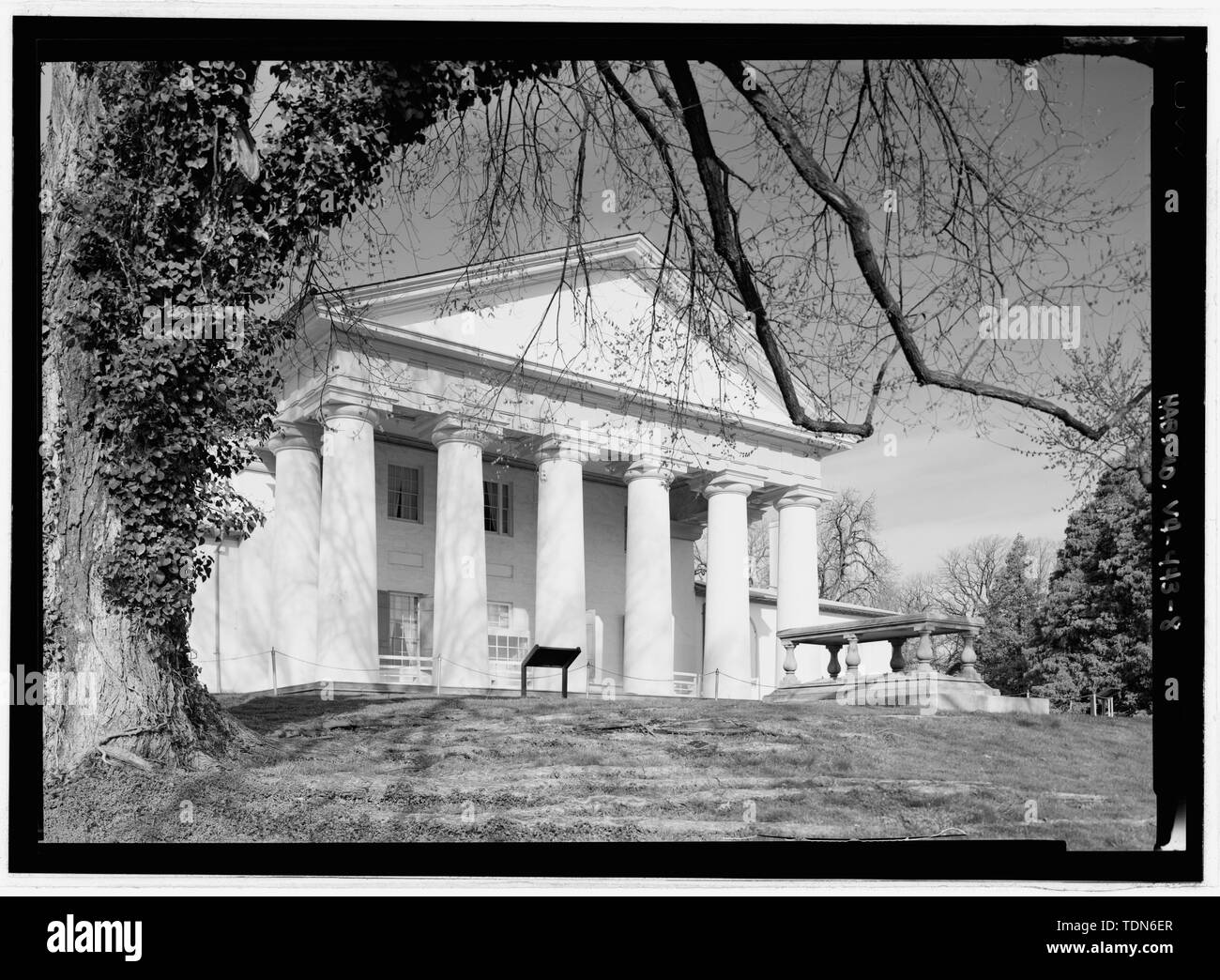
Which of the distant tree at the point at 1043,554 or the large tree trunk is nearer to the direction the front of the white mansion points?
the large tree trunk

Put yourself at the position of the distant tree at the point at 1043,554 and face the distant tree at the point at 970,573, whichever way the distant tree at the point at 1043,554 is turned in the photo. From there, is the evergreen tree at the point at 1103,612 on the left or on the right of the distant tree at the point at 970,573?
left

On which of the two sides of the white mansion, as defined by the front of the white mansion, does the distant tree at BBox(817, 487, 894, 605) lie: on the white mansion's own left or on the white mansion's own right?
on the white mansion's own left

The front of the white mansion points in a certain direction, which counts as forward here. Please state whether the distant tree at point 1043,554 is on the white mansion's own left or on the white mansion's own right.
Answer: on the white mansion's own left

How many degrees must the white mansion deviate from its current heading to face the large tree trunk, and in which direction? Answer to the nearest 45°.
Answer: approximately 45° to its right
